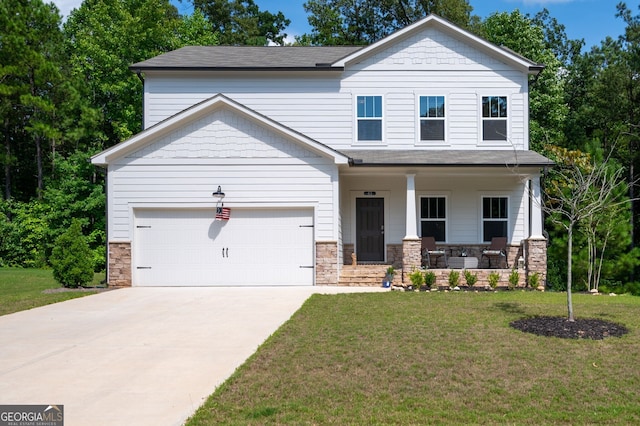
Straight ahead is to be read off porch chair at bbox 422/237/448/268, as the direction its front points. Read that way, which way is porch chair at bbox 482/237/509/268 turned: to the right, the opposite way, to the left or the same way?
to the right

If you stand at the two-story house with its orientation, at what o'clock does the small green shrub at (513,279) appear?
The small green shrub is roughly at 10 o'clock from the two-story house.

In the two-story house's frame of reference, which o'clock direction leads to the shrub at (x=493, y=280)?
The shrub is roughly at 10 o'clock from the two-story house.

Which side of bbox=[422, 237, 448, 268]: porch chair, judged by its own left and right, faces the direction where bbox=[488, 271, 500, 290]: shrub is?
front

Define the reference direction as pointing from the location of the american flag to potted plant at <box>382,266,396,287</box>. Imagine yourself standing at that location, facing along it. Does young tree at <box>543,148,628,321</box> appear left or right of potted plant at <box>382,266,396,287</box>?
right

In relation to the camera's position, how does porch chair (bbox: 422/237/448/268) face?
facing the viewer and to the right of the viewer

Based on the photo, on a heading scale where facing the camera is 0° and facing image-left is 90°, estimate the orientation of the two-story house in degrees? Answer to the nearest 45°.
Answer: approximately 0°

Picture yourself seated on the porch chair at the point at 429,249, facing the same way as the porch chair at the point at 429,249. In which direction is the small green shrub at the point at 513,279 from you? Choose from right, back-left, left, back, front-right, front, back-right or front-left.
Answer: front

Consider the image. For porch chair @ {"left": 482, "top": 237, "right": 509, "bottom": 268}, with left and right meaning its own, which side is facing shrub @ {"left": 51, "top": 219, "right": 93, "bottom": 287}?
front

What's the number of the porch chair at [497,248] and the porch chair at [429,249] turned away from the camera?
0

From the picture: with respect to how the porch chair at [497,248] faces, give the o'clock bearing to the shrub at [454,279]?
The shrub is roughly at 11 o'clock from the porch chair.

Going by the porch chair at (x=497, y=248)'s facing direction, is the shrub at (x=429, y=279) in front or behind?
in front

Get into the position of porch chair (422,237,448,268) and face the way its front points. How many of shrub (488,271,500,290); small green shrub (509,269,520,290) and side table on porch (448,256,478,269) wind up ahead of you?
3

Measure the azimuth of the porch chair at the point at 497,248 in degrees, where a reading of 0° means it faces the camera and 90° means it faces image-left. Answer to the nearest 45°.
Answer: approximately 45°

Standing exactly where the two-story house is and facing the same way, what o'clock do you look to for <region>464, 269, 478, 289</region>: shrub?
The shrub is roughly at 10 o'clock from the two-story house.
